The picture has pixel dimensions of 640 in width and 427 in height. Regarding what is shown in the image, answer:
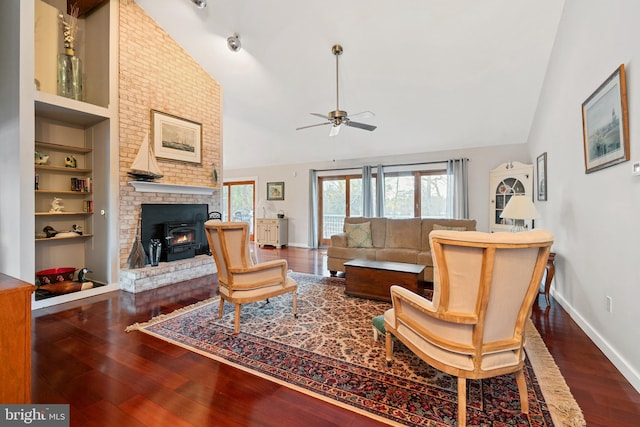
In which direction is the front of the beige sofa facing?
toward the camera

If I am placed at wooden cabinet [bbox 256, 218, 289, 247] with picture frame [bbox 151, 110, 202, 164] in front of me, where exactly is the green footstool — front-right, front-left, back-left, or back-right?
front-left

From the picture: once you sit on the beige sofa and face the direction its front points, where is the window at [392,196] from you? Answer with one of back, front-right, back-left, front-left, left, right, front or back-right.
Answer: back

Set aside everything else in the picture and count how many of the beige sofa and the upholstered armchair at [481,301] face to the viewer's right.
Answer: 0

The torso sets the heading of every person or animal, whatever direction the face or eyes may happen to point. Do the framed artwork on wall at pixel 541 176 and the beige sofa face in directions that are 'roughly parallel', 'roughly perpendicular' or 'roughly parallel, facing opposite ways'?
roughly perpendicular

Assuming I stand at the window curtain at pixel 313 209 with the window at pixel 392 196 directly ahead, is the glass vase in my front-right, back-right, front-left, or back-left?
back-right

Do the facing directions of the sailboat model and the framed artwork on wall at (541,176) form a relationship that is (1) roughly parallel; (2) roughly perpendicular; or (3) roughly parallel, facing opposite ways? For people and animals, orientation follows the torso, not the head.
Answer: roughly perpendicular

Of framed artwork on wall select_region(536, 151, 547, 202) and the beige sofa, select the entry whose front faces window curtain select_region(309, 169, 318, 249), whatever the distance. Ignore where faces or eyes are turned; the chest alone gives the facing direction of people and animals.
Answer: the framed artwork on wall

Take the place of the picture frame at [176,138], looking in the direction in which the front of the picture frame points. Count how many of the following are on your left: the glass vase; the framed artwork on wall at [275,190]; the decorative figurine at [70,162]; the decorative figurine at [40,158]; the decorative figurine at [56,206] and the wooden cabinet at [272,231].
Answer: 2

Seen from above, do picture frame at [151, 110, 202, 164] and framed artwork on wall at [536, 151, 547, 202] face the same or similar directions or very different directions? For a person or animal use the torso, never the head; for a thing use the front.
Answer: very different directions

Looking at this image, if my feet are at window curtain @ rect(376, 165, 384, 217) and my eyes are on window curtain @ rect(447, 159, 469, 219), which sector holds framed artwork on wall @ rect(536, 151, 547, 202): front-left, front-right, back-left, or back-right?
front-right

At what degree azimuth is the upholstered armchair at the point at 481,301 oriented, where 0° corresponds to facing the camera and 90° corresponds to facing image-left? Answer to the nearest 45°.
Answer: approximately 135°

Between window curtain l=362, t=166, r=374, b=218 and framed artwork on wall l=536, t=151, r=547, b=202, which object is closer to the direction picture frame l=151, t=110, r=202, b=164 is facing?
the framed artwork on wall

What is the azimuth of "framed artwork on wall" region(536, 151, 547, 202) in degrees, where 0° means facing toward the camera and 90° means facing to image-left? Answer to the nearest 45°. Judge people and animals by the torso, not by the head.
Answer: approximately 90°

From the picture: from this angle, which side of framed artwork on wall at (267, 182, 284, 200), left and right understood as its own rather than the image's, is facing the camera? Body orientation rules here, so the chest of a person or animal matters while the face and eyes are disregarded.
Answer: front
